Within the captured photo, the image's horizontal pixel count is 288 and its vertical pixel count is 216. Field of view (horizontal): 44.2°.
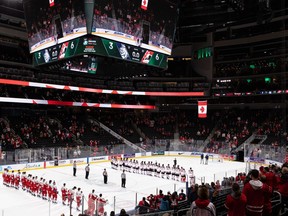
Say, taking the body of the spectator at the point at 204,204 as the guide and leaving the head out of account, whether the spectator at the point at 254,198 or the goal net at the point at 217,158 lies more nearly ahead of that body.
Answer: the goal net

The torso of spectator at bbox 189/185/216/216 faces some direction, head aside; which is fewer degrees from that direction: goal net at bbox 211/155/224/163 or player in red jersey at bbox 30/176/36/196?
the goal net

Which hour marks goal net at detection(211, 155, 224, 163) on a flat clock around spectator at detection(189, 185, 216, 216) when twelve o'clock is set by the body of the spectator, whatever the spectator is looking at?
The goal net is roughly at 12 o'clock from the spectator.

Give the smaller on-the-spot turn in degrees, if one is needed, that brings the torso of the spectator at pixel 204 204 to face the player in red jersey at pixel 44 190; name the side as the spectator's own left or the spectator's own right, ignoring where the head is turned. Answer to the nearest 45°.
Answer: approximately 45° to the spectator's own left

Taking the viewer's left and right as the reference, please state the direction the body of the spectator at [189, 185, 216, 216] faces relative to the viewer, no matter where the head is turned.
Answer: facing away from the viewer

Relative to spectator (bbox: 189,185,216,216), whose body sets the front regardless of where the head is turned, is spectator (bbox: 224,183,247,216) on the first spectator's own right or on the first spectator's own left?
on the first spectator's own right
